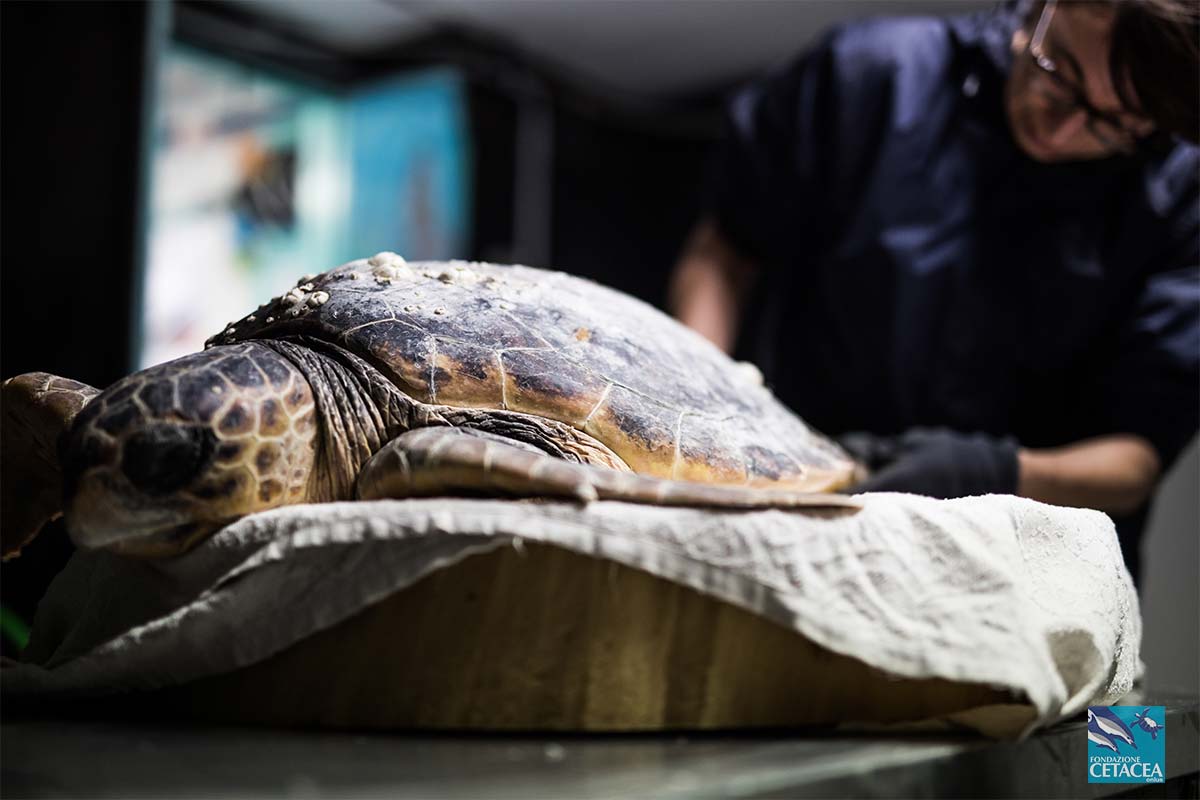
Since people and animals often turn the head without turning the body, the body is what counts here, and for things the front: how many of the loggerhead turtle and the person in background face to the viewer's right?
0

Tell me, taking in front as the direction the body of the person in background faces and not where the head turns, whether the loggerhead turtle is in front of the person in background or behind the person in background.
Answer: in front

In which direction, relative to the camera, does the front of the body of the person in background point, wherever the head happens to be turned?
toward the camera

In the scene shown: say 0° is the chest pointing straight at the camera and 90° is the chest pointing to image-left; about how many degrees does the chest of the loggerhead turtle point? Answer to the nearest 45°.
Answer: approximately 45°

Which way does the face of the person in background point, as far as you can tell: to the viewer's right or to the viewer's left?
to the viewer's left

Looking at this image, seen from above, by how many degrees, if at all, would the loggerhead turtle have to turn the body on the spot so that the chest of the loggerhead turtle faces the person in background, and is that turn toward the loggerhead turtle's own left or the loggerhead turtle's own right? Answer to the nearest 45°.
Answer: approximately 180°
